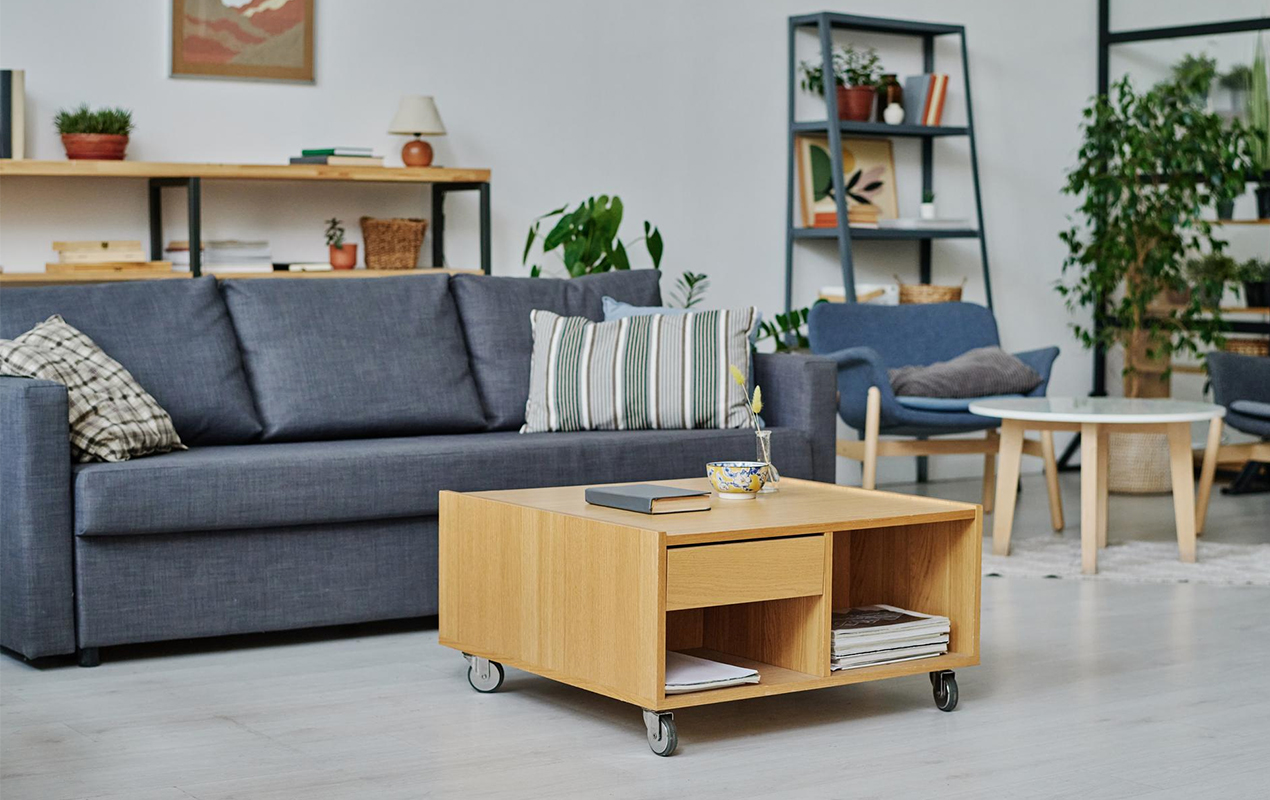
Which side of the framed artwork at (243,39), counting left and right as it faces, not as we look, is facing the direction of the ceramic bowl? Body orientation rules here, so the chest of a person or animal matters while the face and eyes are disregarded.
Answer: front

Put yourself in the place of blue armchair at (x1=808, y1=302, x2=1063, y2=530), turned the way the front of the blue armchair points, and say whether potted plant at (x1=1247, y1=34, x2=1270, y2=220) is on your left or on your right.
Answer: on your left

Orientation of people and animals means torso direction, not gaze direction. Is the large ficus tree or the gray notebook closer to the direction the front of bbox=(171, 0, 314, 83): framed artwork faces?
the gray notebook

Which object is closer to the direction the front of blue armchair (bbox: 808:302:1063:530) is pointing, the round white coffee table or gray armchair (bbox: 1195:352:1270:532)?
the round white coffee table

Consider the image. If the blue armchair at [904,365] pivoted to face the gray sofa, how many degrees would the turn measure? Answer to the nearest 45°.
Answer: approximately 90° to its right

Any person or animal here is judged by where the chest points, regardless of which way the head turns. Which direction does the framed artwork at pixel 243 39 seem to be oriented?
toward the camera

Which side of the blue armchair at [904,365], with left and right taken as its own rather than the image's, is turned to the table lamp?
right

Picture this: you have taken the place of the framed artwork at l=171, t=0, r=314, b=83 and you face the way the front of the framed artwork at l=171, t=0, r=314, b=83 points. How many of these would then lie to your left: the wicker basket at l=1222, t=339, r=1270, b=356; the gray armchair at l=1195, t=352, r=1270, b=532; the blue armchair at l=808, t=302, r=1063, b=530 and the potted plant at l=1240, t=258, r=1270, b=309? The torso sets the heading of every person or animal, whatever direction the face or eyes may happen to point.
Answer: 4

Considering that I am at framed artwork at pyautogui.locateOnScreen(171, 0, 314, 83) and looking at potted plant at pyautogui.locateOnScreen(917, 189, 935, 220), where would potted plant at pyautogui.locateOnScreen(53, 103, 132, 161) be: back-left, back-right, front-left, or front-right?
back-right

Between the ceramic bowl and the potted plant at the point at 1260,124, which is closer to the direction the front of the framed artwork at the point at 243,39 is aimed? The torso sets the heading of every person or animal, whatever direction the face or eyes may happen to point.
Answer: the ceramic bowl

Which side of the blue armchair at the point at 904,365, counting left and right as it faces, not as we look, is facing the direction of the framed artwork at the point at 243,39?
right

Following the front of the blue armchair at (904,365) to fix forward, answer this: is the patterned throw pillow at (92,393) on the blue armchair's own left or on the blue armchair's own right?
on the blue armchair's own right

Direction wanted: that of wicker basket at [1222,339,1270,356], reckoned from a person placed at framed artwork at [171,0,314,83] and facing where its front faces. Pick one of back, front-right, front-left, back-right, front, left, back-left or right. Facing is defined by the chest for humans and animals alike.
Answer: left

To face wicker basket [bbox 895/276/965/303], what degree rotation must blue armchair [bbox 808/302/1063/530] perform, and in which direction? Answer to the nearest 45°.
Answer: approximately 135° to its left

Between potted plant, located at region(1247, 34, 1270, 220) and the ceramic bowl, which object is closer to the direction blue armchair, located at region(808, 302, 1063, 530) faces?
the ceramic bowl
